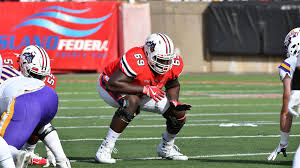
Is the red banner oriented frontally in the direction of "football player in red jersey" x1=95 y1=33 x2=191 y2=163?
yes

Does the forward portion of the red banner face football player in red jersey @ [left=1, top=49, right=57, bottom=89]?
yes

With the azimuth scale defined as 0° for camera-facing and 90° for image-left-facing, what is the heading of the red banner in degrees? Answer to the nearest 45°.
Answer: approximately 0°

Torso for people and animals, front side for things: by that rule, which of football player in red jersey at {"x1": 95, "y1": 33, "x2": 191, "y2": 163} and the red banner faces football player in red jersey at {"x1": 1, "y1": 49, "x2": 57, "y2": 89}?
the red banner

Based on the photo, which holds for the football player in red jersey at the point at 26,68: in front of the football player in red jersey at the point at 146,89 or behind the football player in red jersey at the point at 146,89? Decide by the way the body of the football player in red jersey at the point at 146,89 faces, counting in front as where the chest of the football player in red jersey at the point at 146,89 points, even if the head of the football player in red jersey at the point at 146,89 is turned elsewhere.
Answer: behind
